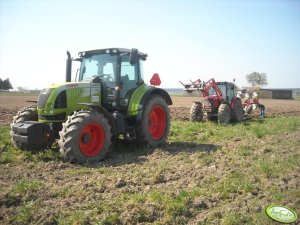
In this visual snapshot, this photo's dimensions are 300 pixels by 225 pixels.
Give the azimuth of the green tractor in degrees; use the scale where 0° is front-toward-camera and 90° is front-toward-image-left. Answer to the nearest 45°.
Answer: approximately 45°

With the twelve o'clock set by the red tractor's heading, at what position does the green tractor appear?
The green tractor is roughly at 11 o'clock from the red tractor.

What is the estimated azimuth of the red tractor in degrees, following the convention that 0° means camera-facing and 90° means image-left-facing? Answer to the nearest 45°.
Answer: approximately 45°

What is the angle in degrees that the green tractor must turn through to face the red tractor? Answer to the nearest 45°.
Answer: approximately 180°
